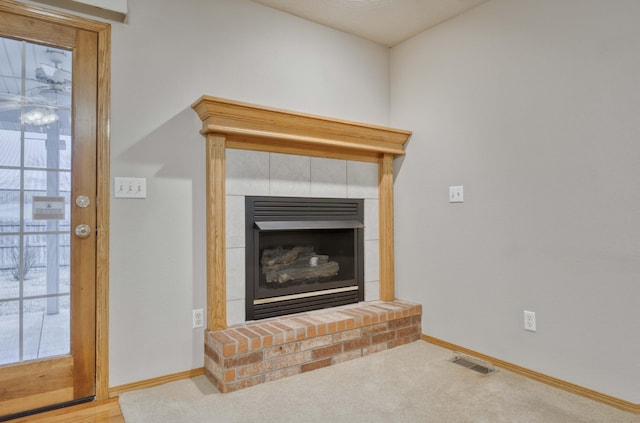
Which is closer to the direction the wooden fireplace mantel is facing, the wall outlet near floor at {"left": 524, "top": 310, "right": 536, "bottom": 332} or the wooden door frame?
the wall outlet near floor

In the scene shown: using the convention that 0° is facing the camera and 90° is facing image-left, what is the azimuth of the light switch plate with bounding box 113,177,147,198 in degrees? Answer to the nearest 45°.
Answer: approximately 0°

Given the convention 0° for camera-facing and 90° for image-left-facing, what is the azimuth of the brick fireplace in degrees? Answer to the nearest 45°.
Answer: approximately 315°

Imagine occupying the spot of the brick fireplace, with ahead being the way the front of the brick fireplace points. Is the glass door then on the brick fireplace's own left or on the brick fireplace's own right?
on the brick fireplace's own right

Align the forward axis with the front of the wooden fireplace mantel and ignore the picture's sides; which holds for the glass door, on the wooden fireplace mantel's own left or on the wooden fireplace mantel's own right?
on the wooden fireplace mantel's own right

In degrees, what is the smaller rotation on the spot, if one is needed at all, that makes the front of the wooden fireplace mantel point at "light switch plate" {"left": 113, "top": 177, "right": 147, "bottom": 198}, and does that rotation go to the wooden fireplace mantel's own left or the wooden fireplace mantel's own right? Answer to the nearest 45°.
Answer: approximately 135° to the wooden fireplace mantel's own right

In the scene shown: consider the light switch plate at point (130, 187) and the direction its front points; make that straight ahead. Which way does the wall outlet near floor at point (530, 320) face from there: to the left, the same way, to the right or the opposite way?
to the right
